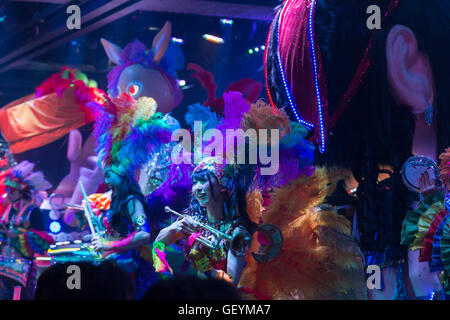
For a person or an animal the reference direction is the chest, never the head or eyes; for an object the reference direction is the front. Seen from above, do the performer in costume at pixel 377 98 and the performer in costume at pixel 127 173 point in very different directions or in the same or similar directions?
very different directions
